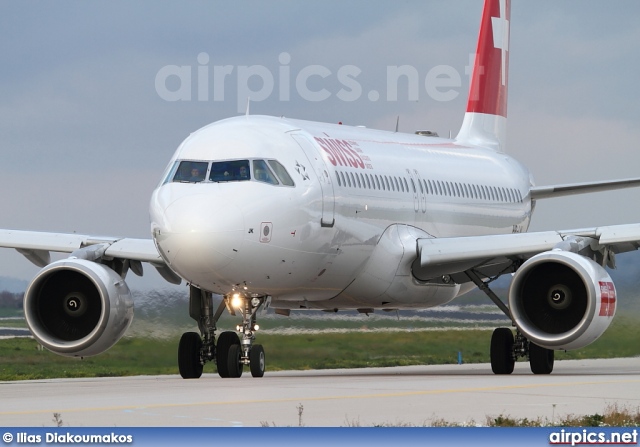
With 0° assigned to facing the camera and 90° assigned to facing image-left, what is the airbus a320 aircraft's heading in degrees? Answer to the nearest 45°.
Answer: approximately 45°
